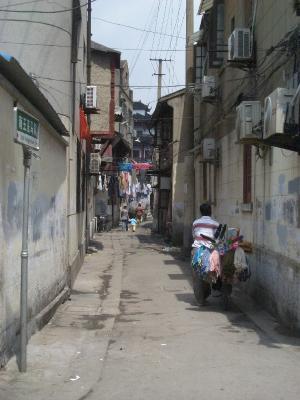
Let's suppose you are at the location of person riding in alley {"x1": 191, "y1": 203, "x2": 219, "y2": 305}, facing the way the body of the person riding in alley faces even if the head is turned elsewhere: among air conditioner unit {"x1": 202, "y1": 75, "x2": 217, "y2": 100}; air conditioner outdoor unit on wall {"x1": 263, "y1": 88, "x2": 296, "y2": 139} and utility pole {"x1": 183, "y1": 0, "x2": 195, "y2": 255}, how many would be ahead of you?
2

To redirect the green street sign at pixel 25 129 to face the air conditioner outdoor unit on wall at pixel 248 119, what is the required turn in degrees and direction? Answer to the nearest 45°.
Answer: approximately 90° to its left

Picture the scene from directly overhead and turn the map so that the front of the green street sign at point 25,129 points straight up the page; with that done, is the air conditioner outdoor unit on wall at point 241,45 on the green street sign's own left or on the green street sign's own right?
on the green street sign's own left

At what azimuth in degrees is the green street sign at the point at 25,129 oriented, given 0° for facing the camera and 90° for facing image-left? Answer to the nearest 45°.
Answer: approximately 315°

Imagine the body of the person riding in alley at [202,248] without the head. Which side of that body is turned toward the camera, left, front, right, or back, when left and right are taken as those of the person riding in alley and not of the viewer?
back

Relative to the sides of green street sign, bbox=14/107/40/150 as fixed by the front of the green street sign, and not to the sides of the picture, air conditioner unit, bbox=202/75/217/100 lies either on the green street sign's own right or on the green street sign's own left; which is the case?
on the green street sign's own left

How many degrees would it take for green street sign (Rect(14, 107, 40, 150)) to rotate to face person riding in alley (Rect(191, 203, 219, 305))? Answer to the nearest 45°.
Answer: approximately 90° to its left

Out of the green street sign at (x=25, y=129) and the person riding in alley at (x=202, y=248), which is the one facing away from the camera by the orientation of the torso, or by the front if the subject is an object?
the person riding in alley

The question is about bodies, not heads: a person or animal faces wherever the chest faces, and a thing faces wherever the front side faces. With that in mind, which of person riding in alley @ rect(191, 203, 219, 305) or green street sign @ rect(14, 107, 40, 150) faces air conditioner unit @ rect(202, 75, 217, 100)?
the person riding in alley

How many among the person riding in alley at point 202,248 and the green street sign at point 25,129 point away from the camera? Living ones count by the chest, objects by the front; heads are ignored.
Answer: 1

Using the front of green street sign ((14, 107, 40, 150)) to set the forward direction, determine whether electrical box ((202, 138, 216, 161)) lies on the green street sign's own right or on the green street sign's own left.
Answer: on the green street sign's own left
